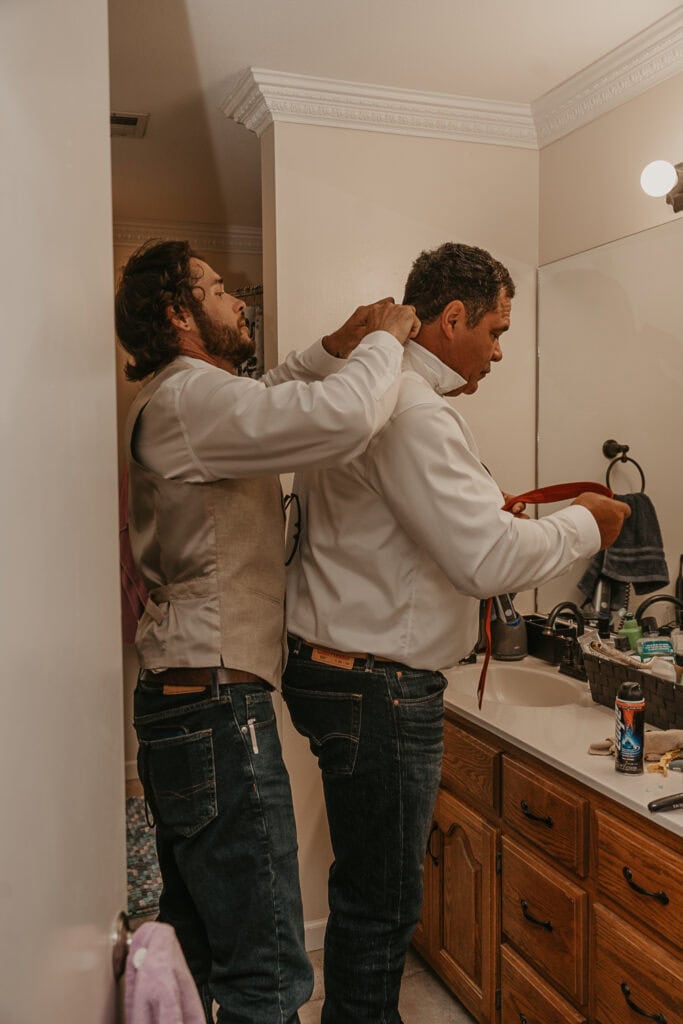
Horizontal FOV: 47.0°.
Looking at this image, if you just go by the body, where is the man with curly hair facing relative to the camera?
to the viewer's right

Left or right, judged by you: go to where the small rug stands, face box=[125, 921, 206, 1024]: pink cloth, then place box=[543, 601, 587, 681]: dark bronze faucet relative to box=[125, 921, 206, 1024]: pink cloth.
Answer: left

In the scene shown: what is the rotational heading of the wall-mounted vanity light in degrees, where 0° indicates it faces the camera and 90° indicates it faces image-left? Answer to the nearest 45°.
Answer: approximately 45°

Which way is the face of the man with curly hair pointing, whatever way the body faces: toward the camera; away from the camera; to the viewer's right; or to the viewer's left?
to the viewer's right

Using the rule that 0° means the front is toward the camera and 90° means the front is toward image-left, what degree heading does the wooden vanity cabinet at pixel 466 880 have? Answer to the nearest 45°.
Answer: approximately 45°

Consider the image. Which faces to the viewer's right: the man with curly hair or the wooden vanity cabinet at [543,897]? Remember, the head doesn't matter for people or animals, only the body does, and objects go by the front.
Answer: the man with curly hair

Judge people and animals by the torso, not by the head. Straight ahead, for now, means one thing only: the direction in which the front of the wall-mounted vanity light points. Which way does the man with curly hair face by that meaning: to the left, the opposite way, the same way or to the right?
the opposite way

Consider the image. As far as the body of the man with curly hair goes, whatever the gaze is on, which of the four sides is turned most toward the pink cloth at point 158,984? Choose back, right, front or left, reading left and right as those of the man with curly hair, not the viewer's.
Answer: right

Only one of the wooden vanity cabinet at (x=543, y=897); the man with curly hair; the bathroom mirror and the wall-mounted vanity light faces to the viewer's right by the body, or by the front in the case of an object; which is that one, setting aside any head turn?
the man with curly hair
